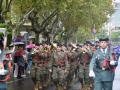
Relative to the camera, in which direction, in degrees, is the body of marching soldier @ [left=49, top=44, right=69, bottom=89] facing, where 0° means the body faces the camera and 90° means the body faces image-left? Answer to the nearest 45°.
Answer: approximately 0°

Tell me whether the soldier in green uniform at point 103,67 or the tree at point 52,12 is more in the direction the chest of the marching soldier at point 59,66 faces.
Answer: the soldier in green uniform

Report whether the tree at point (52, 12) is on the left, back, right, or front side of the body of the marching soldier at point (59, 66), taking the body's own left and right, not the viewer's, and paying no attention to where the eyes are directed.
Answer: back

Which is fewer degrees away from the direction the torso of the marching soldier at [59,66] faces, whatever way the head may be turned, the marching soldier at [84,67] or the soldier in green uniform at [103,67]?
the soldier in green uniform

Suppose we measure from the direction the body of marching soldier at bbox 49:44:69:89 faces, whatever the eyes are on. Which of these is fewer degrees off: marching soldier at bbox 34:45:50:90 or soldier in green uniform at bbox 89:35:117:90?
the soldier in green uniform

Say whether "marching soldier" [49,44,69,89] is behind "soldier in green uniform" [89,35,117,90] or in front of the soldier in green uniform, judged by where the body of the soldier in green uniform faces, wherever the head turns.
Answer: behind

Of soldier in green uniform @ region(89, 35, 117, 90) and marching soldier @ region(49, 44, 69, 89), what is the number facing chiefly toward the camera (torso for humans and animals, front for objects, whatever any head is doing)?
2

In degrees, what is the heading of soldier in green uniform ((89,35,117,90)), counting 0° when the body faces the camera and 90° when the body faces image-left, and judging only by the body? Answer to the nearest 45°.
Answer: approximately 0°
